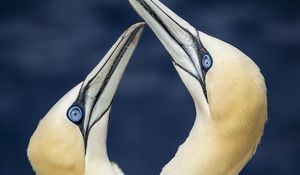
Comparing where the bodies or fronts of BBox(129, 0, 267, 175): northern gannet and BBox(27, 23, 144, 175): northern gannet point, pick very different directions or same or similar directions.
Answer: very different directions

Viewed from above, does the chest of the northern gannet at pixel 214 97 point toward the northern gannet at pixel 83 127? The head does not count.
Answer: yes

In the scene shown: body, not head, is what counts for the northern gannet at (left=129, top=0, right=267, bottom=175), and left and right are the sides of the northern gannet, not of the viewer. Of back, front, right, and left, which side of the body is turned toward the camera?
left

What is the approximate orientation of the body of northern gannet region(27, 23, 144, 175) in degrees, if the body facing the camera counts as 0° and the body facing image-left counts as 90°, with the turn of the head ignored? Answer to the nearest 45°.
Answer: approximately 270°

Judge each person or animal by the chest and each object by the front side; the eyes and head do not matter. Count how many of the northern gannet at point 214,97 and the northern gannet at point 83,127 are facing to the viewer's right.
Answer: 1

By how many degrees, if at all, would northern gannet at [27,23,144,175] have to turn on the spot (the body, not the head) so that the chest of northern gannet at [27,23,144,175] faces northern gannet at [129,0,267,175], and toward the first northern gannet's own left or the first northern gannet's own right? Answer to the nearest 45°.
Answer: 0° — it already faces it
